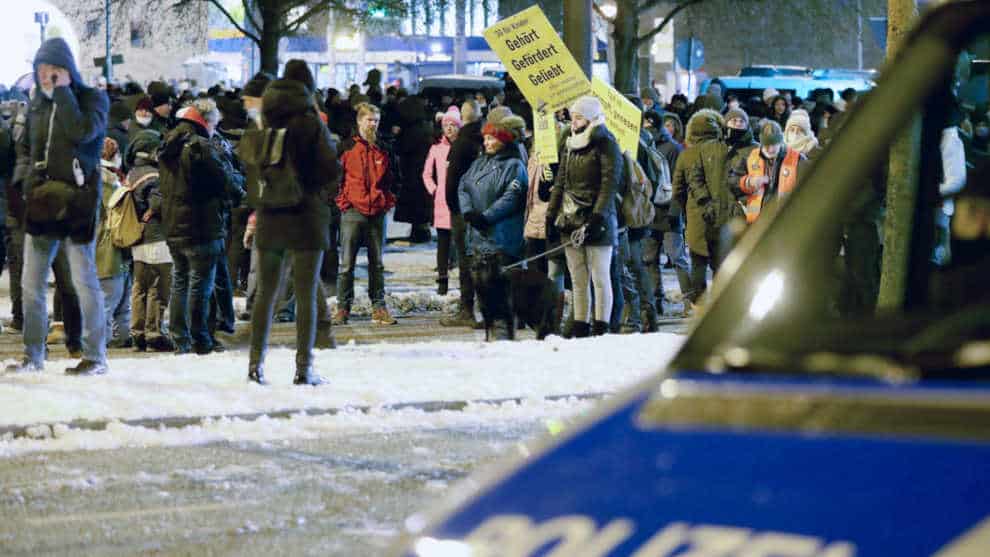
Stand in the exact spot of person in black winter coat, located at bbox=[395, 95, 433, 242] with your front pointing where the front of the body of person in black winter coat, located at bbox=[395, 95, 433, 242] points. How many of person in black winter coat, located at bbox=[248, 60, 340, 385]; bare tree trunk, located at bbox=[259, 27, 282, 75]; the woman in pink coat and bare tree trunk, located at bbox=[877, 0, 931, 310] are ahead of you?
1

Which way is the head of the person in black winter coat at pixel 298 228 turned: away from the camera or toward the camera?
away from the camera

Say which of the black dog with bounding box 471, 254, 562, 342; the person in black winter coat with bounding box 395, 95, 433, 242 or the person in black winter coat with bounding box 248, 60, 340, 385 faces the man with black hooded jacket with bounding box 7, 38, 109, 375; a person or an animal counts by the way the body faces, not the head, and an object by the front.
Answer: the black dog

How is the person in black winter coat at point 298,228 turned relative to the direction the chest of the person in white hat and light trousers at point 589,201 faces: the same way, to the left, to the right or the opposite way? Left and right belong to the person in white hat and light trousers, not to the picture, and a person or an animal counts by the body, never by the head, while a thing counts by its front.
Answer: the opposite way
